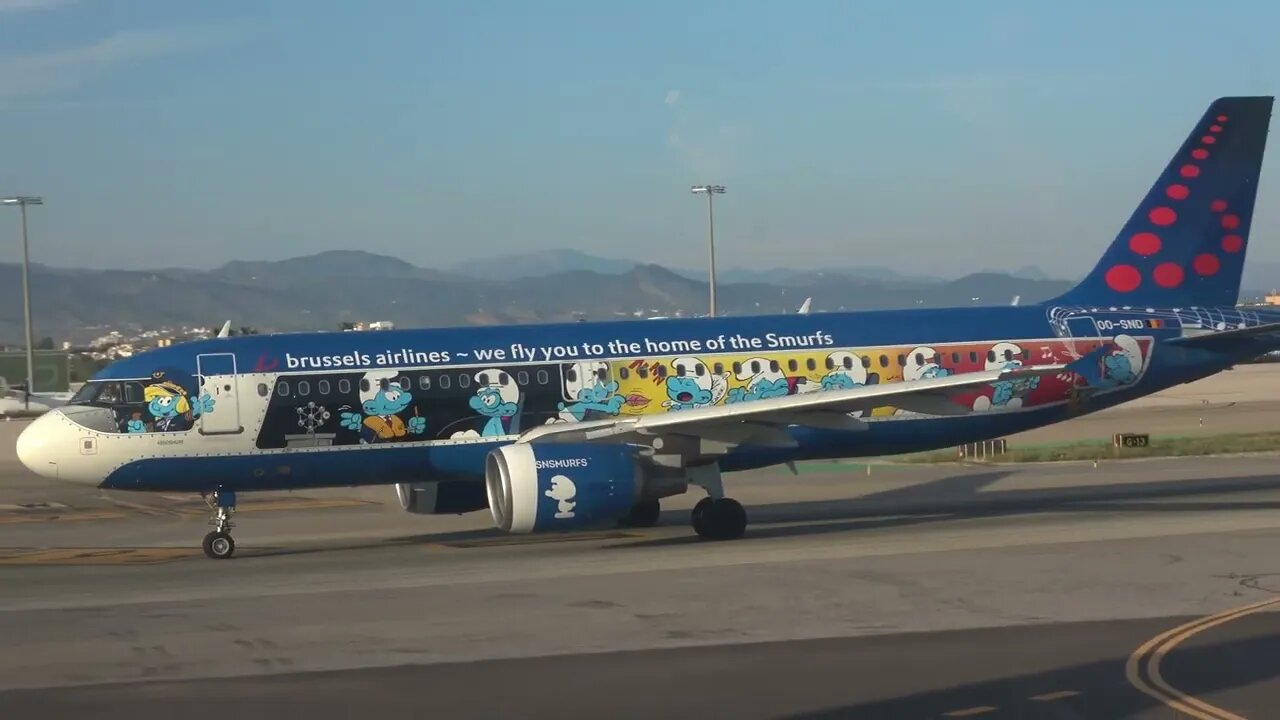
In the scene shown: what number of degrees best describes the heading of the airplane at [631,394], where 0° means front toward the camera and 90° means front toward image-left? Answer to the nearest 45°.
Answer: approximately 90°
